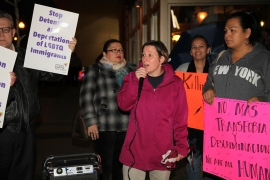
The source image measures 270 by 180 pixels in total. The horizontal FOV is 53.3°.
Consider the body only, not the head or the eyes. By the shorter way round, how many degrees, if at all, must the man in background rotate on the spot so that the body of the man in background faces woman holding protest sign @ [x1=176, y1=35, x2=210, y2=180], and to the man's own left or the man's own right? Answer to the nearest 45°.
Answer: approximately 90° to the man's own left

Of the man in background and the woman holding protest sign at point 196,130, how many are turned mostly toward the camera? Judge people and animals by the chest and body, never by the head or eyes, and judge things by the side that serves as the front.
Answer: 2

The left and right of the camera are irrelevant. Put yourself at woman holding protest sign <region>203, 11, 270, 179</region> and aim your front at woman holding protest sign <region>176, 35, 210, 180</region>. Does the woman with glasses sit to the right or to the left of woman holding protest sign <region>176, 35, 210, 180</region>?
left

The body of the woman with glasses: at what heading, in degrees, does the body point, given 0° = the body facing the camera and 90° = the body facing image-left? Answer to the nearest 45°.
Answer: approximately 315°

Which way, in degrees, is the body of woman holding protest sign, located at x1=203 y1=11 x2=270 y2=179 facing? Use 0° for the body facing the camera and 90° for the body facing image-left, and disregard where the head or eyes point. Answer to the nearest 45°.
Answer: approximately 45°

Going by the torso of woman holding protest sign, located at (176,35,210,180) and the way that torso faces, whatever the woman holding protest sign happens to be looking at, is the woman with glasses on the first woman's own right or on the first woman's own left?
on the first woman's own right

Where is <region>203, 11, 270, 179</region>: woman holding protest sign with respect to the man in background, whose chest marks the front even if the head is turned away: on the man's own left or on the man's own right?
on the man's own left

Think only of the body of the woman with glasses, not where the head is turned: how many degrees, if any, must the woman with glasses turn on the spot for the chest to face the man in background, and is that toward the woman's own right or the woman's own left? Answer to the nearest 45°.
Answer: approximately 90° to the woman's own right
